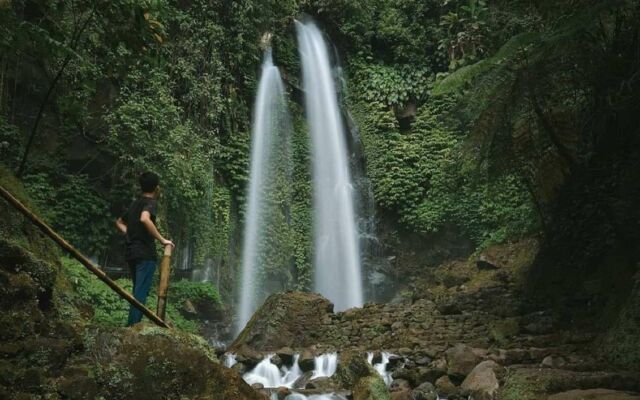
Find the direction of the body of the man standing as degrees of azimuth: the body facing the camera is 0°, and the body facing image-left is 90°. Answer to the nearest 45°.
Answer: approximately 225°

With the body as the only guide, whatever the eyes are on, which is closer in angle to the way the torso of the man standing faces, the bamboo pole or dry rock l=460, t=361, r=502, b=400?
the dry rock

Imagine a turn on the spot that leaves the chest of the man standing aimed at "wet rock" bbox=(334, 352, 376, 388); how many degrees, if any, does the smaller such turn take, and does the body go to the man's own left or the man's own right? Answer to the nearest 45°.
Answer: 0° — they already face it

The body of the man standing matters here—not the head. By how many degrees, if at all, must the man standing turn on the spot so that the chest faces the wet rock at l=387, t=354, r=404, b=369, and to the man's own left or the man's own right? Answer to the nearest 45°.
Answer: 0° — they already face it
